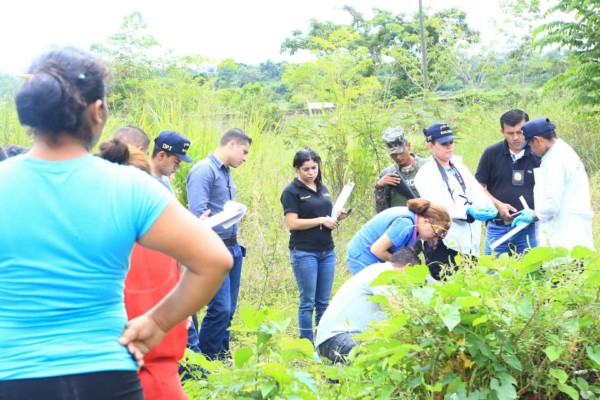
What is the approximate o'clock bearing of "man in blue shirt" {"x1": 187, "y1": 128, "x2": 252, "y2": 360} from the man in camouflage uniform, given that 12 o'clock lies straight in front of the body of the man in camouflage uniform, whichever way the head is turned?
The man in blue shirt is roughly at 2 o'clock from the man in camouflage uniform.

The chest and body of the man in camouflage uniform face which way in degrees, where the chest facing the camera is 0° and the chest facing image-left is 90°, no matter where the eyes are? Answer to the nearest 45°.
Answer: approximately 0°

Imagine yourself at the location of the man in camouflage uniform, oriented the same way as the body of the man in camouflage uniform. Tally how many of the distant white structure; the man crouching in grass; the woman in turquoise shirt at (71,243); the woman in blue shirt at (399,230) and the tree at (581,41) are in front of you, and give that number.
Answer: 3

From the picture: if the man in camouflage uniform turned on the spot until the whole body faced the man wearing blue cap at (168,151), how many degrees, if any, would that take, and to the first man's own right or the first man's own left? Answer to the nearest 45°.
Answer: approximately 45° to the first man's own right

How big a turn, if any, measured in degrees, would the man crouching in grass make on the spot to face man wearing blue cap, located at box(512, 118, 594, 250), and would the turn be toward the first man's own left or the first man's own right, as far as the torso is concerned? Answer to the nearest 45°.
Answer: approximately 45° to the first man's own left

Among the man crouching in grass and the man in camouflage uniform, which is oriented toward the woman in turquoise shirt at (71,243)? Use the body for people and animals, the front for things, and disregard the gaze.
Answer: the man in camouflage uniform

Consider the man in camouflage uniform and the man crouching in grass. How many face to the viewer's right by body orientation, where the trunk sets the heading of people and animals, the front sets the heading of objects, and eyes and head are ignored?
1

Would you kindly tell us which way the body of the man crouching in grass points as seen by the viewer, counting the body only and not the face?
to the viewer's right

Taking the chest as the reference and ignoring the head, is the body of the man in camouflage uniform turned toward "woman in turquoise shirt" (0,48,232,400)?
yes

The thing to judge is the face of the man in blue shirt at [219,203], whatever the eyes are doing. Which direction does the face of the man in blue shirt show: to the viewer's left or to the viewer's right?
to the viewer's right

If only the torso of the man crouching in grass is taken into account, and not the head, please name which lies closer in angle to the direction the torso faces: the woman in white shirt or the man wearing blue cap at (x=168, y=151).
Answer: the woman in white shirt

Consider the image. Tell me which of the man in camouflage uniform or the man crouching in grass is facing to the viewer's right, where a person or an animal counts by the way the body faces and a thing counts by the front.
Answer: the man crouching in grass

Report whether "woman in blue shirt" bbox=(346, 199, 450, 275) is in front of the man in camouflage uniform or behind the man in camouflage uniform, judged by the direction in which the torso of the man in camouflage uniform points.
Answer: in front

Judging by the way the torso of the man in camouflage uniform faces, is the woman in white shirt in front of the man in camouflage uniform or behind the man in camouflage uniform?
in front
